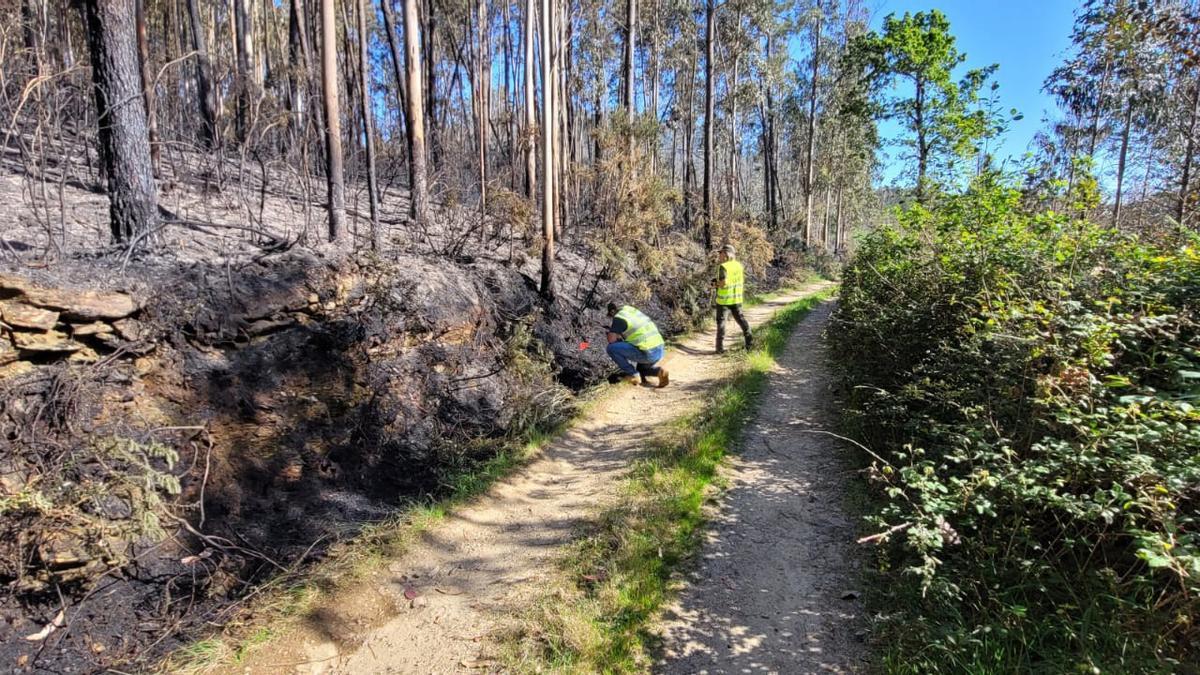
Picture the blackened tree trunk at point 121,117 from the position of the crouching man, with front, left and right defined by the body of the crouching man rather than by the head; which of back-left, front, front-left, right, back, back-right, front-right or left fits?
front-left

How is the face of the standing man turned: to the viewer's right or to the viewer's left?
to the viewer's left

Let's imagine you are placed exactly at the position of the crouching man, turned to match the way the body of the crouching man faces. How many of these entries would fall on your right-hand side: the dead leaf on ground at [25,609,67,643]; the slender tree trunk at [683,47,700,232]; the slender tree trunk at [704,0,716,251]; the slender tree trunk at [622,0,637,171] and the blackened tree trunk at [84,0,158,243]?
3

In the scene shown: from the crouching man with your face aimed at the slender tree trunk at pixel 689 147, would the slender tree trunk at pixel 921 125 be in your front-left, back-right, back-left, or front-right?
front-right

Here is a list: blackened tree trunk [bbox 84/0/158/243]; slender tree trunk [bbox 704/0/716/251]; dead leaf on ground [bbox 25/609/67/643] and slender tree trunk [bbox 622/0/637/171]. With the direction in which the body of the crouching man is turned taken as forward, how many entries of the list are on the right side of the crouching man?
2

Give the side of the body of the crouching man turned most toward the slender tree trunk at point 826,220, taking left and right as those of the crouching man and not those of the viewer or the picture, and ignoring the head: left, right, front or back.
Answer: right

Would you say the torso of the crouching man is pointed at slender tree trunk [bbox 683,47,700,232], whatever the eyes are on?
no

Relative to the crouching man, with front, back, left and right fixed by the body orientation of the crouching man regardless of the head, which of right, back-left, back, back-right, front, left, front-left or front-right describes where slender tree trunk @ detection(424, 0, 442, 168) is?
front-right

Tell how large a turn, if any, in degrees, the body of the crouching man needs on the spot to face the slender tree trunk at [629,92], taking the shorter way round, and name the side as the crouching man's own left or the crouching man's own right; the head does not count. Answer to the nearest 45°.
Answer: approximately 90° to the crouching man's own right

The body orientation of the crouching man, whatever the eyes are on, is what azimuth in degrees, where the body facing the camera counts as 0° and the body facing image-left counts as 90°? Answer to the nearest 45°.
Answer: approximately 90°

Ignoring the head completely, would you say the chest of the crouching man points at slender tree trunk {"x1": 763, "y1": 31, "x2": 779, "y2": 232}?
no

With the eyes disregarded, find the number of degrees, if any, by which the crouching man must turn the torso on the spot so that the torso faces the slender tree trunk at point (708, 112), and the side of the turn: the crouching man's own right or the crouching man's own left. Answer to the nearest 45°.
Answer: approximately 90° to the crouching man's own right

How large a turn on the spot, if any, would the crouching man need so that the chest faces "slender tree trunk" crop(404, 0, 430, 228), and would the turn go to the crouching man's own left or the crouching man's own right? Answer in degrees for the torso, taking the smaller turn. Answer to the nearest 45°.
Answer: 0° — they already face it

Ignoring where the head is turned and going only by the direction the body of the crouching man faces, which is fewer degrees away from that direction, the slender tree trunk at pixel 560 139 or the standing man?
the slender tree trunk

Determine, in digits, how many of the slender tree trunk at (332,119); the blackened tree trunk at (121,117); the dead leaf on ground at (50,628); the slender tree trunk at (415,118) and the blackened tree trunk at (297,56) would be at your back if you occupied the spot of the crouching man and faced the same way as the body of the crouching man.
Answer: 0

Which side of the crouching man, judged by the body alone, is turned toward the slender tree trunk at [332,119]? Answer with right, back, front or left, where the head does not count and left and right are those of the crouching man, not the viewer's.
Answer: front
